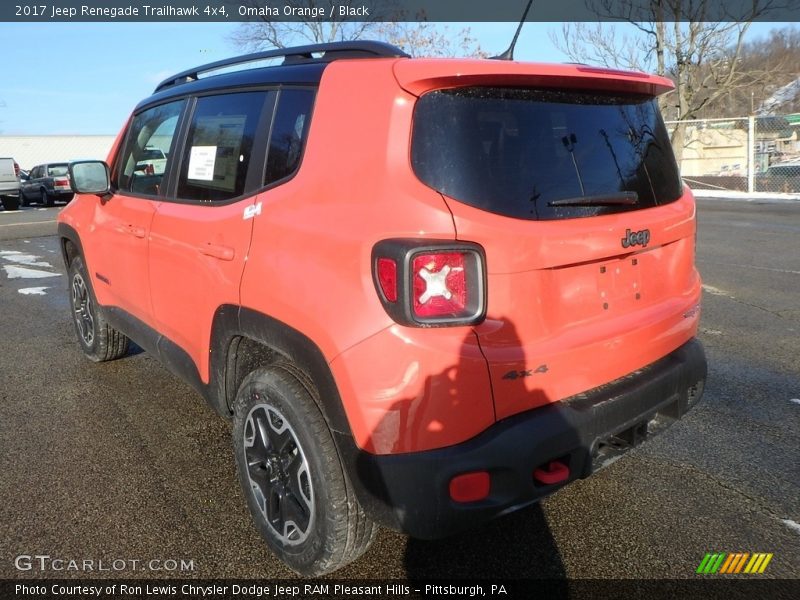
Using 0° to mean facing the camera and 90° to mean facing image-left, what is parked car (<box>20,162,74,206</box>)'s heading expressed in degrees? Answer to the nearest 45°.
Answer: approximately 135°

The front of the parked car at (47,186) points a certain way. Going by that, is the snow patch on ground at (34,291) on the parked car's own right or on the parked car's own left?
on the parked car's own left

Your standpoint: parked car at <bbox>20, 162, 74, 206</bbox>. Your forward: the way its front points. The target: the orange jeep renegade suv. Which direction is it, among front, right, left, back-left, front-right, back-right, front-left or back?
back-left

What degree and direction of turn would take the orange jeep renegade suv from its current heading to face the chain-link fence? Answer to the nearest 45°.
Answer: approximately 90° to its right

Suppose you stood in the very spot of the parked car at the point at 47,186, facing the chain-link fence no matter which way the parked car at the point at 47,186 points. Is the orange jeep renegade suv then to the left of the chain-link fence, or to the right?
right

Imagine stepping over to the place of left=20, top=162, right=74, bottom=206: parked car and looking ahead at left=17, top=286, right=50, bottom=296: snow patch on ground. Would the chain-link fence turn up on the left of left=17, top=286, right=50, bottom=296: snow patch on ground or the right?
left

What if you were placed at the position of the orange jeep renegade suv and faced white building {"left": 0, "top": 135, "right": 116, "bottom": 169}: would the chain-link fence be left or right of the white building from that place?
right

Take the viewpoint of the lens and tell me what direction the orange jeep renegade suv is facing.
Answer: facing away from the viewer and to the left of the viewer
